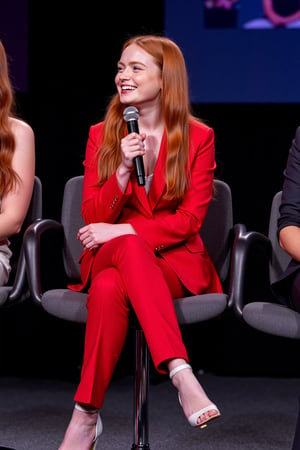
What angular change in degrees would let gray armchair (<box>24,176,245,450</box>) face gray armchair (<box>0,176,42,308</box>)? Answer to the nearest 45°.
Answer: approximately 135° to its right

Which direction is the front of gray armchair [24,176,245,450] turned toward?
toward the camera

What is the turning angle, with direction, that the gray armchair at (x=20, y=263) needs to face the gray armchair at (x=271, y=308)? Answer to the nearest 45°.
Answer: approximately 90° to its left

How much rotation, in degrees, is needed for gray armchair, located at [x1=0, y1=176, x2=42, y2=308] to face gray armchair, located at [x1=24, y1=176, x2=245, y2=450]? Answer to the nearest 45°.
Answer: approximately 90° to its left

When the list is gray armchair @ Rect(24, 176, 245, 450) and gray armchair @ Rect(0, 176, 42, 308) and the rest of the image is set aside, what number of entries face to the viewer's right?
0

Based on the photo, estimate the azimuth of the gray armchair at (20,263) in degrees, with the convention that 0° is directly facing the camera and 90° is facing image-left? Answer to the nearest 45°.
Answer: approximately 45°
